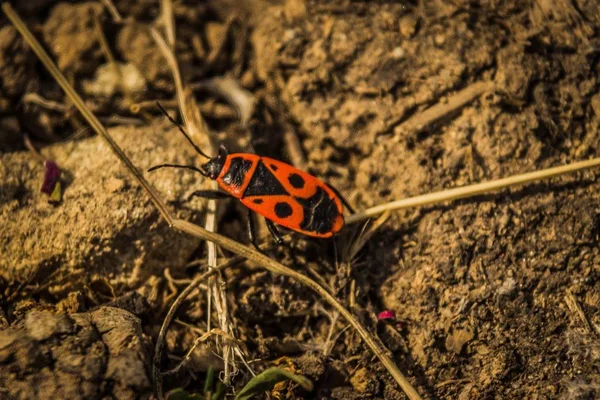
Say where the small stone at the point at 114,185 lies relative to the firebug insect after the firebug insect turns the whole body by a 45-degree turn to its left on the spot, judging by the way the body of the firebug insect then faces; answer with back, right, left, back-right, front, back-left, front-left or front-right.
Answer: front

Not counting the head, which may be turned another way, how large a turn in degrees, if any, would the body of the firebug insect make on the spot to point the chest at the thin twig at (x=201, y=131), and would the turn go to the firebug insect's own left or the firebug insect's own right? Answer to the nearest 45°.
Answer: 0° — it already faces it

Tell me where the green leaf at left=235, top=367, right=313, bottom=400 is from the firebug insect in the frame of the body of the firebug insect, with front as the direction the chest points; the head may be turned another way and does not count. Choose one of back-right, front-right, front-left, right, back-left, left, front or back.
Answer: back-left

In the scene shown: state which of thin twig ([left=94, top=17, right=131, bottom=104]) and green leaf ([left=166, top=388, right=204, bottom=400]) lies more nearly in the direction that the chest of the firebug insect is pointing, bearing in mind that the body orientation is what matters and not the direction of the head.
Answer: the thin twig

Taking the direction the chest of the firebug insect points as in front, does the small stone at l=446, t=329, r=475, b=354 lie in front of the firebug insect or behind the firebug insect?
behind

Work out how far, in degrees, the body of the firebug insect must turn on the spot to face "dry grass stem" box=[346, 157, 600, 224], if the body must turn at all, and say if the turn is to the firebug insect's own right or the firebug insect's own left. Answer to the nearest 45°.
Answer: approximately 135° to the firebug insect's own right

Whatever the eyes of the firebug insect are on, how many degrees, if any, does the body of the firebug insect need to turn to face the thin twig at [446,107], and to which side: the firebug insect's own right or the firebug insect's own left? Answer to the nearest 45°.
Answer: approximately 135° to the firebug insect's own right

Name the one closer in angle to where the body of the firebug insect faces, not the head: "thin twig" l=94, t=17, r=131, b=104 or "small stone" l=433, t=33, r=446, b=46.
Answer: the thin twig

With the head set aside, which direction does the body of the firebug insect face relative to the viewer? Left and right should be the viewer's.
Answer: facing away from the viewer and to the left of the viewer

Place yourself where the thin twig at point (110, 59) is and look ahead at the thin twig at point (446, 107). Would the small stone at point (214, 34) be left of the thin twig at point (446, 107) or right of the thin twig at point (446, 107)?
left

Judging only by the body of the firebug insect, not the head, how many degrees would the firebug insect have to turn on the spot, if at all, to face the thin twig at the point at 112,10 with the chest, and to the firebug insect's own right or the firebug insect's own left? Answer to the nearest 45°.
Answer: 0° — it already faces it

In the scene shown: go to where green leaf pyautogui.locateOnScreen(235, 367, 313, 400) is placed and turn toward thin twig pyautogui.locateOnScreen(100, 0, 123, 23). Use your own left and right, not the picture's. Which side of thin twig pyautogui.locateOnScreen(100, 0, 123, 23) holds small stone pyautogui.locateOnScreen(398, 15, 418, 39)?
right

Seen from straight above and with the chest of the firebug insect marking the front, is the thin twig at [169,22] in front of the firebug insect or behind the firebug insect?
in front

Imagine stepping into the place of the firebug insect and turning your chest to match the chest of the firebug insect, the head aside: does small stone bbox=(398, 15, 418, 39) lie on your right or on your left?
on your right

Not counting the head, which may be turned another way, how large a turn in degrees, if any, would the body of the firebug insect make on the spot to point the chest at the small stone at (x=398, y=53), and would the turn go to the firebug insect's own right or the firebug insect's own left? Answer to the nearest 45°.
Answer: approximately 90° to the firebug insect's own right
